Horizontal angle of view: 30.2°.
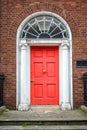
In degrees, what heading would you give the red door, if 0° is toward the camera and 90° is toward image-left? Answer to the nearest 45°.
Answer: approximately 0°

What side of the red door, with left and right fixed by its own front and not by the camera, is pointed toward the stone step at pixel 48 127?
front
